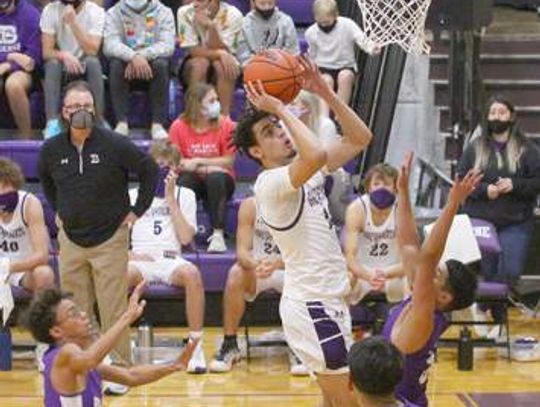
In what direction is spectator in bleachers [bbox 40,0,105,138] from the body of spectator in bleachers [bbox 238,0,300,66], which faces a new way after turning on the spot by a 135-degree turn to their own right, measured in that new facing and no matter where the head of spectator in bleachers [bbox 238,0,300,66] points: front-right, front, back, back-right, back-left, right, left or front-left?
front-left

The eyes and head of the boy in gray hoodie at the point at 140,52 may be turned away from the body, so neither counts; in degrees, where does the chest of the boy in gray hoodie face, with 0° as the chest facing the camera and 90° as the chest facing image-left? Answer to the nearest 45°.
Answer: approximately 0°

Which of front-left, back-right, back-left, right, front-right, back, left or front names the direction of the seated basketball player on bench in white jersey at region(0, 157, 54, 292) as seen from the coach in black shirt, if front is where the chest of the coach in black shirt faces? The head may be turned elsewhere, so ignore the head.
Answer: back-right

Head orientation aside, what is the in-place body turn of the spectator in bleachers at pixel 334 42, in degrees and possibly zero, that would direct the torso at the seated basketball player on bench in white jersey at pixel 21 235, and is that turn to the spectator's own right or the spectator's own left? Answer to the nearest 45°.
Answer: approximately 45° to the spectator's own right
